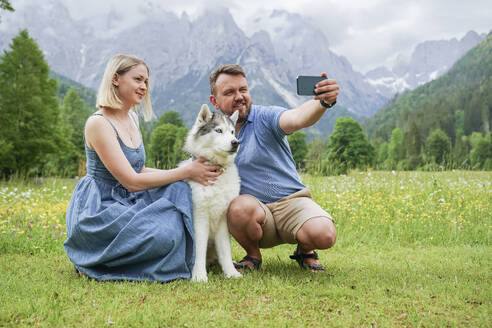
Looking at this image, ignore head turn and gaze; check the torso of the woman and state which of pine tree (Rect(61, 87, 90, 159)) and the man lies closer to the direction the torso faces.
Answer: the man

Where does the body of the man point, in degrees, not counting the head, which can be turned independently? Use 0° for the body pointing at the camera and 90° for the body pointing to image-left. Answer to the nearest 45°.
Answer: approximately 0°

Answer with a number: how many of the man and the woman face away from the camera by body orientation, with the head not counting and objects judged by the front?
0

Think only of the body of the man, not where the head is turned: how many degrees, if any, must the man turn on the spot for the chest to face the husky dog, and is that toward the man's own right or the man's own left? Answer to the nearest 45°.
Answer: approximately 45° to the man's own right

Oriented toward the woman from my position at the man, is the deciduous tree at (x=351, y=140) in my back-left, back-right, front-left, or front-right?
back-right

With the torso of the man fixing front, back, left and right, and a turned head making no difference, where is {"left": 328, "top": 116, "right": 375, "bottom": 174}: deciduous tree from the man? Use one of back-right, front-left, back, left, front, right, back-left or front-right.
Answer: back

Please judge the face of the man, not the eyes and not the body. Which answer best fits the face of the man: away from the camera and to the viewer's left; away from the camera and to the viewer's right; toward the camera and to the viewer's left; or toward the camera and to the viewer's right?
toward the camera and to the viewer's right

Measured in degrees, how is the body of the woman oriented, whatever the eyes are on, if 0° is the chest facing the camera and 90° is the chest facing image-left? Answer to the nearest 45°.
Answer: approximately 315°

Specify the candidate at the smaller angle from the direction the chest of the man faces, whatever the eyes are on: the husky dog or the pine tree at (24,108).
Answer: the husky dog

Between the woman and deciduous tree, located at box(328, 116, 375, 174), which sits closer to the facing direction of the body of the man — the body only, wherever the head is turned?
the woman

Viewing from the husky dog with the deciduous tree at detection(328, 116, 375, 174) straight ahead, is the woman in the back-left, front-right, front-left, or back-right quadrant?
back-left
